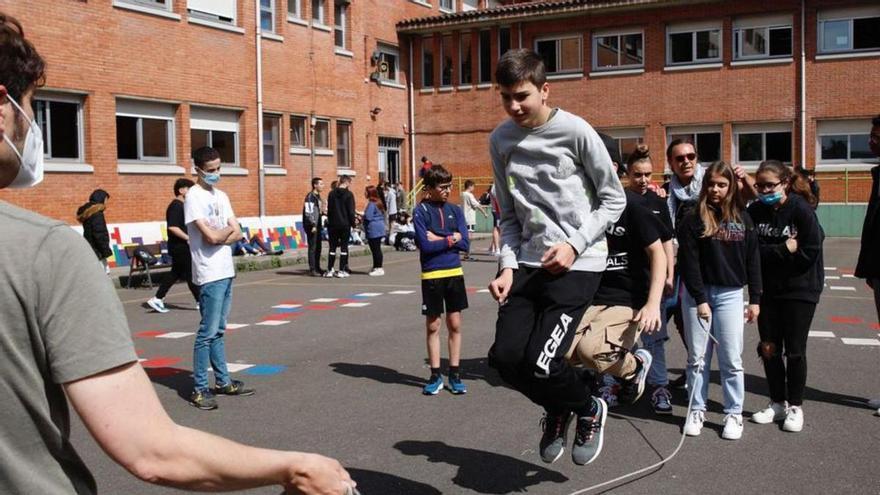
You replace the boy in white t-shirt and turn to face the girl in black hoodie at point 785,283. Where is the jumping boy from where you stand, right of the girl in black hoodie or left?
right

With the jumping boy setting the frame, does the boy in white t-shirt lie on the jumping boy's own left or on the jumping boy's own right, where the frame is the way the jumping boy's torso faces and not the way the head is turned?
on the jumping boy's own right

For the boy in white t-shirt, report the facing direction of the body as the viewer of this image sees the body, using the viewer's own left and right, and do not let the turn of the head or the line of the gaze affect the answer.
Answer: facing the viewer and to the right of the viewer

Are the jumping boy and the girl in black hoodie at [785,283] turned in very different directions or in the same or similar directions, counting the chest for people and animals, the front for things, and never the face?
same or similar directions

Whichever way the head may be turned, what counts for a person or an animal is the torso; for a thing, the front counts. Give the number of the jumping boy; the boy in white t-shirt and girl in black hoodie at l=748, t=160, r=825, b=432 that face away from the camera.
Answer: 0

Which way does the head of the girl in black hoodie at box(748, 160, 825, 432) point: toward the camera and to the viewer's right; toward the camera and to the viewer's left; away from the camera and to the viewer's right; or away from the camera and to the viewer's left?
toward the camera and to the viewer's left

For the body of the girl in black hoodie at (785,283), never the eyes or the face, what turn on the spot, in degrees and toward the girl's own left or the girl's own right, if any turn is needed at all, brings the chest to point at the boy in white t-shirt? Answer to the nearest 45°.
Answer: approximately 45° to the girl's own right

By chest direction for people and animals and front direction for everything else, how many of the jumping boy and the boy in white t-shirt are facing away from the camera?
0

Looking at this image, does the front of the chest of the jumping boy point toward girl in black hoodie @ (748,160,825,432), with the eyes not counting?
no

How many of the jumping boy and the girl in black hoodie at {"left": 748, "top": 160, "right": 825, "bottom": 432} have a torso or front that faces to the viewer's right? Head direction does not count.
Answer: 0
